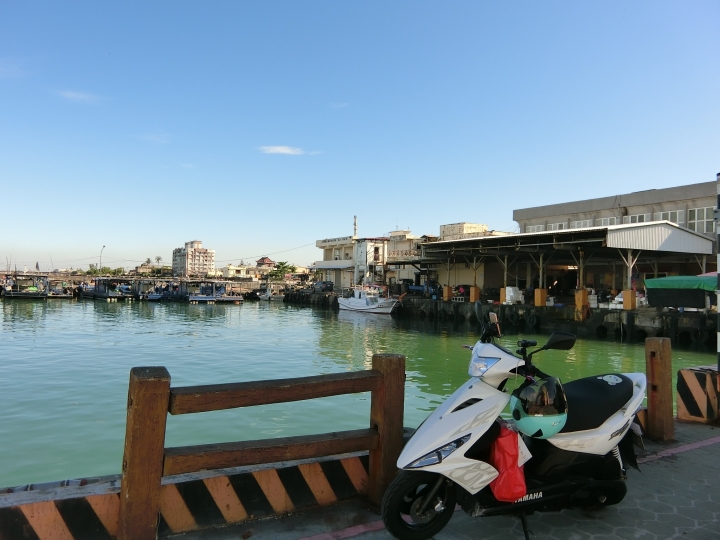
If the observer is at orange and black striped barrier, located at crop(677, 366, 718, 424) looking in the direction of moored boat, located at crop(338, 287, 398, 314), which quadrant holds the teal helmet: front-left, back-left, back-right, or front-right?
back-left

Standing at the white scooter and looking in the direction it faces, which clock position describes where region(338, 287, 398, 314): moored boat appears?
The moored boat is roughly at 4 o'clock from the white scooter.

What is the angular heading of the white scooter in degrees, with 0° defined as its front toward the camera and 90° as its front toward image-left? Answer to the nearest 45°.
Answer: approximately 45°

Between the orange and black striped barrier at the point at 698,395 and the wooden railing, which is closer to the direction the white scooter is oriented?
the wooden railing

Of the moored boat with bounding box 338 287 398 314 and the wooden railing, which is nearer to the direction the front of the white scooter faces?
the wooden railing

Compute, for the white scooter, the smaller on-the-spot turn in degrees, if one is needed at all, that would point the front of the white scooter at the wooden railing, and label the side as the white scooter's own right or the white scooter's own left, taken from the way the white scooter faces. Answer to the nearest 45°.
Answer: approximately 45° to the white scooter's own right

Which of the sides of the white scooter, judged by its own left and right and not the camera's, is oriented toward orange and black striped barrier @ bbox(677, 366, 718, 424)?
back
